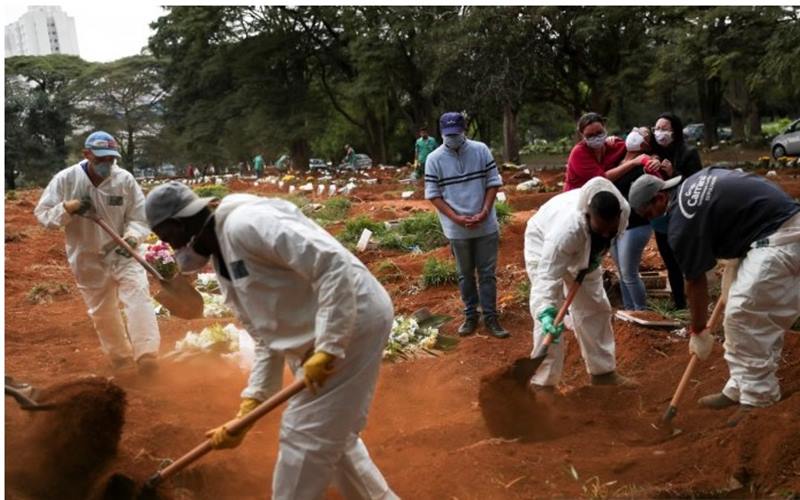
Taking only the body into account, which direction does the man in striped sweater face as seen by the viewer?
toward the camera

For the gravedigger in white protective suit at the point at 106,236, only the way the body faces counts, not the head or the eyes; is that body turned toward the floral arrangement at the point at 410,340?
no

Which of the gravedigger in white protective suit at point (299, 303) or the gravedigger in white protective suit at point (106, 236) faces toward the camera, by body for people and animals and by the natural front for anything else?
the gravedigger in white protective suit at point (106, 236)

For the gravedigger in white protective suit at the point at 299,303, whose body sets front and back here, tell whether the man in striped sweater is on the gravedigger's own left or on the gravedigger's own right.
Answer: on the gravedigger's own right

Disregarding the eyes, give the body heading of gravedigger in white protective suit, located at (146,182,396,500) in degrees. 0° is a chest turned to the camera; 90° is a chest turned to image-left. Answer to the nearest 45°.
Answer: approximately 90°

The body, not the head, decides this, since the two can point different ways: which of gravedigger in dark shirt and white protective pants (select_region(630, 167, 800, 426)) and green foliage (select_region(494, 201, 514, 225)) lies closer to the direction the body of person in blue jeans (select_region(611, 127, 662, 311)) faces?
the gravedigger in dark shirt and white protective pants

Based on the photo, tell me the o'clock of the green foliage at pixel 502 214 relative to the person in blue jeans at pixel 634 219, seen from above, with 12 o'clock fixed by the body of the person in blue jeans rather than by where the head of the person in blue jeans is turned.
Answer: The green foliage is roughly at 4 o'clock from the person in blue jeans.

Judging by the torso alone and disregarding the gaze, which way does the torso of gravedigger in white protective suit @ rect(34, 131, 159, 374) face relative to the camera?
toward the camera

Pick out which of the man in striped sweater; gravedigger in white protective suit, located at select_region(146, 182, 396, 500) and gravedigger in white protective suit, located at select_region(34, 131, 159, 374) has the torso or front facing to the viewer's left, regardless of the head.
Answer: gravedigger in white protective suit, located at select_region(146, 182, 396, 500)

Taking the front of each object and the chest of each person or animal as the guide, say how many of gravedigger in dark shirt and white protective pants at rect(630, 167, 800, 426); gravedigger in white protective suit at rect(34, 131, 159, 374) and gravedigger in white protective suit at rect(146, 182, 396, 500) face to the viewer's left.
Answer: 2

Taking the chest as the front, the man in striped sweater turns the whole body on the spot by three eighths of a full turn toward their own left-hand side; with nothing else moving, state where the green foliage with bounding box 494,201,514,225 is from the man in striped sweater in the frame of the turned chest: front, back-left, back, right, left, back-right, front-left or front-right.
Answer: front-left

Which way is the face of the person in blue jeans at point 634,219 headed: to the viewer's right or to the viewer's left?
to the viewer's left

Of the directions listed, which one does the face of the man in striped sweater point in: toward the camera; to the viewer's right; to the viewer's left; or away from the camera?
toward the camera

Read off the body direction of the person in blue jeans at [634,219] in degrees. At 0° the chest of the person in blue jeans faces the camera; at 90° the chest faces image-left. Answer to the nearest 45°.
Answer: approximately 45°

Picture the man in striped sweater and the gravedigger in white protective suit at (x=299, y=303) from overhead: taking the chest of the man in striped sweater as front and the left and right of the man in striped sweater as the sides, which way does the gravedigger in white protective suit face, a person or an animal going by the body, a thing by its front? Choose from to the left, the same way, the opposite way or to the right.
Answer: to the right

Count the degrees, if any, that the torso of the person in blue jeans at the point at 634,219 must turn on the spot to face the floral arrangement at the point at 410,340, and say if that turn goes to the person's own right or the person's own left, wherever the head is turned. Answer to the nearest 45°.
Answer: approximately 45° to the person's own right

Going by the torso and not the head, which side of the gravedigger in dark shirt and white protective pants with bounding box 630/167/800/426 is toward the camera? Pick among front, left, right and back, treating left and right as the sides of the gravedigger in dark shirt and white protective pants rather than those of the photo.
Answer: left

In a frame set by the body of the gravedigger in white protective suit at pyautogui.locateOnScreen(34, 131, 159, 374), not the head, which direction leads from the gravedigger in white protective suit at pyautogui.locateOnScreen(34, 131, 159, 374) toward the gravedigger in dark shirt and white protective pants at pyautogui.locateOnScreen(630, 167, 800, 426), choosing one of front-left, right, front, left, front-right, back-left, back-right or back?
front-left
